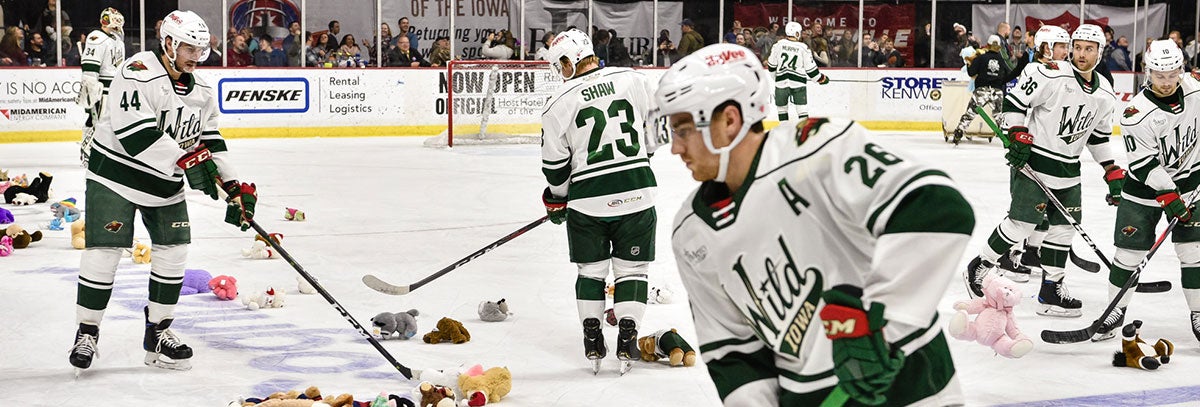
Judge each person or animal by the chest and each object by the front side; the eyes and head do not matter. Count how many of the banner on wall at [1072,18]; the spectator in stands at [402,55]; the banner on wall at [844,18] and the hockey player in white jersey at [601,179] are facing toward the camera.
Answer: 3

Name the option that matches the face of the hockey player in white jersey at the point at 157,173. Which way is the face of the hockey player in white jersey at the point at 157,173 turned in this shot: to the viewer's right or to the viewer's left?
to the viewer's right

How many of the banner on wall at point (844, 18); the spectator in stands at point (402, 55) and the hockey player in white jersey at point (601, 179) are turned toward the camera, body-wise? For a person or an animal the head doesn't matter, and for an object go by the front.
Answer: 2

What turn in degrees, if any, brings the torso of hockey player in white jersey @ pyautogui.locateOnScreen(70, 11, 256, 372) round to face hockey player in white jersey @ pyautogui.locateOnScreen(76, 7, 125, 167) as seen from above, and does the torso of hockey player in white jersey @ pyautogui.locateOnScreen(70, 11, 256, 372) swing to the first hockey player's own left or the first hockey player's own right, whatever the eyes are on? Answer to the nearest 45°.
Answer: approximately 135° to the first hockey player's own left

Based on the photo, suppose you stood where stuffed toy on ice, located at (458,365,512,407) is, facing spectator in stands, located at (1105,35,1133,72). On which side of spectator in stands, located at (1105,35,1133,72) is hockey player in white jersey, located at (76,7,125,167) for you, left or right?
left

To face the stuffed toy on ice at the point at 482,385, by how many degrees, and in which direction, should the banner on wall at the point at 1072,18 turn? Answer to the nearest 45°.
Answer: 0° — it already faces it

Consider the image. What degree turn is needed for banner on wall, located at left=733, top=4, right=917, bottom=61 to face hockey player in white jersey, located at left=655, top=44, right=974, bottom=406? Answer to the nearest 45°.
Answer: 0° — it already faces them

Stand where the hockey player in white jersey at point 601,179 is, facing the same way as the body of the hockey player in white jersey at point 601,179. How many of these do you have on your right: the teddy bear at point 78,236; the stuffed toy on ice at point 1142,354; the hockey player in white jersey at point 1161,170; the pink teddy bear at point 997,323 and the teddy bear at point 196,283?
3

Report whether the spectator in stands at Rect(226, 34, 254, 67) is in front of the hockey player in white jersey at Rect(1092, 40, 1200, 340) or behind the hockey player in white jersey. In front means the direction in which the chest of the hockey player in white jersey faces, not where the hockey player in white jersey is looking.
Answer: behind

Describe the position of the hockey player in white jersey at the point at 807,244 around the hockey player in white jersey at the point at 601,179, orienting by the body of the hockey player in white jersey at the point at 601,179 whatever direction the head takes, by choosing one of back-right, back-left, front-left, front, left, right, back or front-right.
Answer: back

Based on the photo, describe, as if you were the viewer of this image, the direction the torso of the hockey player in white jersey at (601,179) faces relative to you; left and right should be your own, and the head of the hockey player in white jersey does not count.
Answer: facing away from the viewer

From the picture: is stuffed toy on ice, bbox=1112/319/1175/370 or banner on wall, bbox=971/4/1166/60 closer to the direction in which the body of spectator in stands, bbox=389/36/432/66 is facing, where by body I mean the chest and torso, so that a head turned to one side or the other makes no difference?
the stuffed toy on ice

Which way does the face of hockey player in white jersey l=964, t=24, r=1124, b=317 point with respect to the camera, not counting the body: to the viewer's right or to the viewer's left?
to the viewer's left

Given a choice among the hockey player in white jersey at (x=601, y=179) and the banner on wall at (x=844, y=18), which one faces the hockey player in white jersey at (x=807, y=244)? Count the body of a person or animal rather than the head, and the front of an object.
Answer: the banner on wall

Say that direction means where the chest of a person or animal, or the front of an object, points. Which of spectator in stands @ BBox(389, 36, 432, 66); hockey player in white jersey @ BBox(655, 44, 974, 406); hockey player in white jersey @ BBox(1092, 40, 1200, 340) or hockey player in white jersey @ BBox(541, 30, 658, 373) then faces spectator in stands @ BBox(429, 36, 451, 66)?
hockey player in white jersey @ BBox(541, 30, 658, 373)
